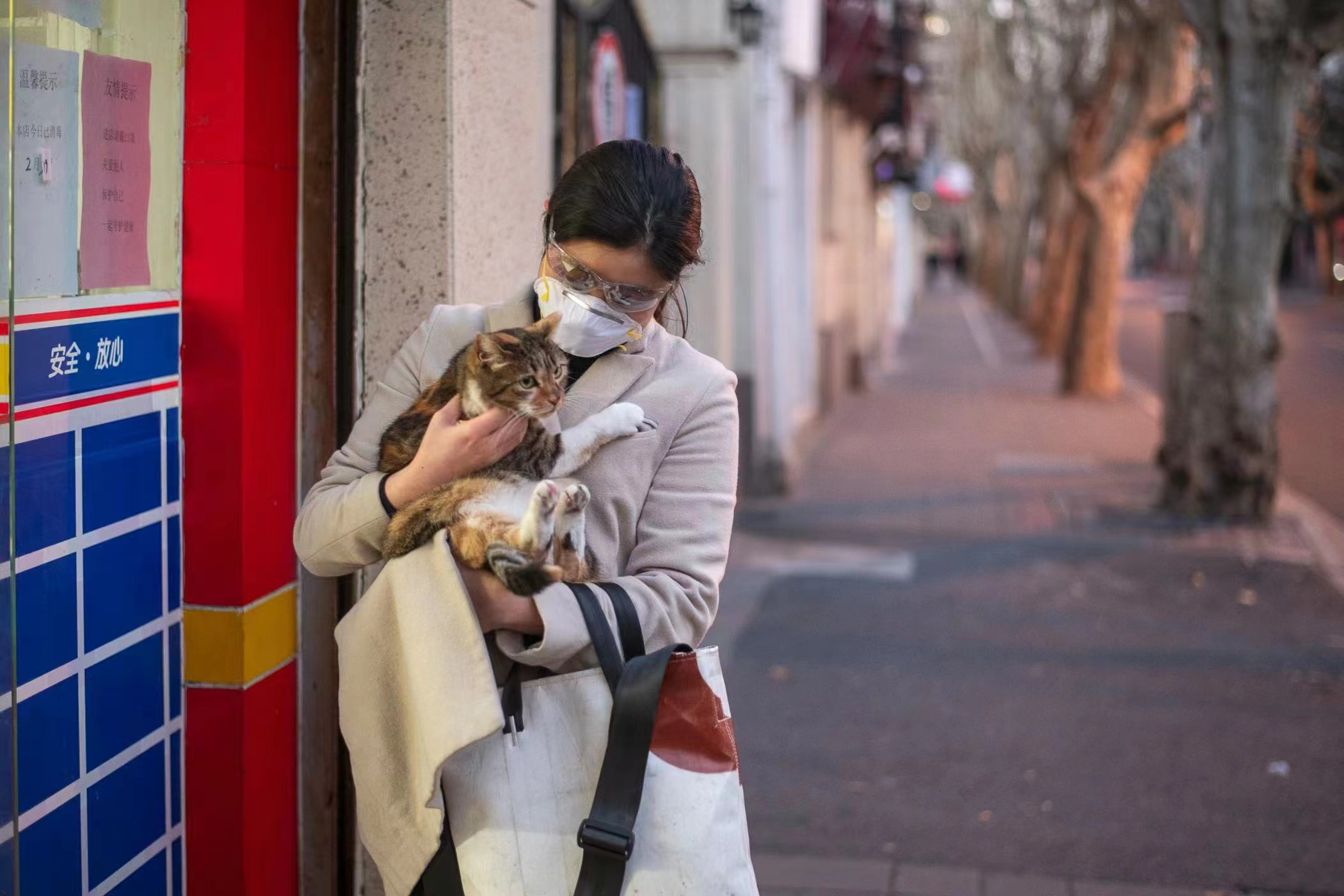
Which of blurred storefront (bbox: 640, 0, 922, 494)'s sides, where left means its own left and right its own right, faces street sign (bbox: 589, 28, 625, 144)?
right

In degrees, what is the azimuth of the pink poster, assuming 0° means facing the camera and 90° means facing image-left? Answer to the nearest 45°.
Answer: approximately 315°

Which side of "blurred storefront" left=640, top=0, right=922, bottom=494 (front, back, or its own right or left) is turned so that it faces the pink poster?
right

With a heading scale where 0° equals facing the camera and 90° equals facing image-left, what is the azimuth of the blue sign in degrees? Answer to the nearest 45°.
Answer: approximately 315°
